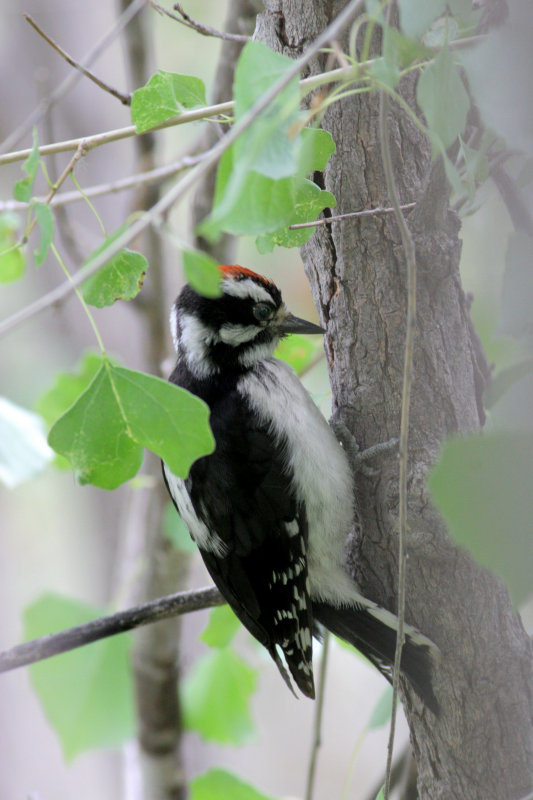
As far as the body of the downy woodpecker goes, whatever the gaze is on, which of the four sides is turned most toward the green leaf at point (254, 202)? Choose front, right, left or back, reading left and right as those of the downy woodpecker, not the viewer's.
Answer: right

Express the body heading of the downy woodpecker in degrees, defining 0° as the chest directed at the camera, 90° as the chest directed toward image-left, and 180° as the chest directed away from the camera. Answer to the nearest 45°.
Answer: approximately 270°

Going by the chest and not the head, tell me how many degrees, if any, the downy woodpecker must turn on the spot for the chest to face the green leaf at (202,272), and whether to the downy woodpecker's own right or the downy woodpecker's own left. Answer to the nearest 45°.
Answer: approximately 90° to the downy woodpecker's own right
